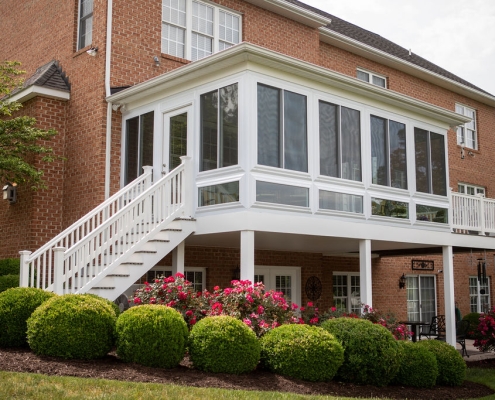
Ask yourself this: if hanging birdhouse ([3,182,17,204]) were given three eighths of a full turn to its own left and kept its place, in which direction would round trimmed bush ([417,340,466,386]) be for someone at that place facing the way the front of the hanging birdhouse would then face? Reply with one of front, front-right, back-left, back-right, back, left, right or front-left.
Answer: front-right

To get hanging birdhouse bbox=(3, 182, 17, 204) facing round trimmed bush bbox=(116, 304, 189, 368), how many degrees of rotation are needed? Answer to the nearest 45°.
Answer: approximately 45° to its left
